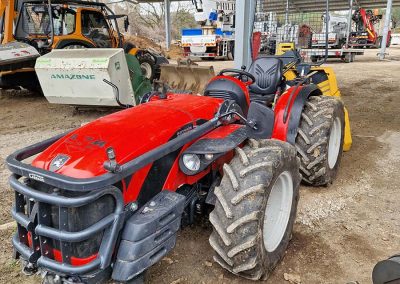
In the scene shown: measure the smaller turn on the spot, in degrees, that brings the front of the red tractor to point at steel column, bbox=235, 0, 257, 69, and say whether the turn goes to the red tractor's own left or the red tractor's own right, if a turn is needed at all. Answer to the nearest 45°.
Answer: approximately 135° to the red tractor's own right

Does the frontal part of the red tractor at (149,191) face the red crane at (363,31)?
no

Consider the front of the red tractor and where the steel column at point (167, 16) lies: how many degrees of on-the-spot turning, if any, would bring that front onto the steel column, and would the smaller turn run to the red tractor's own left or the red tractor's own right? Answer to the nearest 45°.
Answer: approximately 135° to the red tractor's own right

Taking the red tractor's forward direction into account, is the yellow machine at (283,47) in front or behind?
behind
